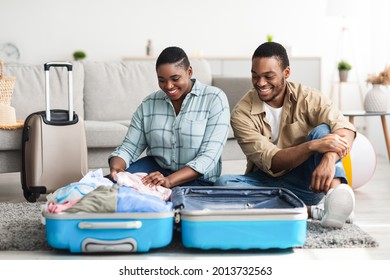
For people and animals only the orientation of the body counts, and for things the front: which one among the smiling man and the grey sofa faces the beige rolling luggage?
the grey sofa

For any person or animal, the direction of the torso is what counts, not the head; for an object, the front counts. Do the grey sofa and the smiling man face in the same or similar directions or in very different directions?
same or similar directions

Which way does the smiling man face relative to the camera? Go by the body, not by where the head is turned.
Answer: toward the camera

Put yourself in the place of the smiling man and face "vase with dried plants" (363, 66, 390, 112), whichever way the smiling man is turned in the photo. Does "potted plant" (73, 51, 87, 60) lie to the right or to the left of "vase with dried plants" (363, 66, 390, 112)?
left

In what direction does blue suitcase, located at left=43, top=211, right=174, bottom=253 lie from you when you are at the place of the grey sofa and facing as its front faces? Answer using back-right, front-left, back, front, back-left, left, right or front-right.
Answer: front

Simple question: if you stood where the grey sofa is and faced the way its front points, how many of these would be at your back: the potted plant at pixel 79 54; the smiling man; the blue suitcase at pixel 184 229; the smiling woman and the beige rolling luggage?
1

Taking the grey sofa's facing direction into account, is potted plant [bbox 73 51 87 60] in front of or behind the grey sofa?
behind

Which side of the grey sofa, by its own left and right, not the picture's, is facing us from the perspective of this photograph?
front

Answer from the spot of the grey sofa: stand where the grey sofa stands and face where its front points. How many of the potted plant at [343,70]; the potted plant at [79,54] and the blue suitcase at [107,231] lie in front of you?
1

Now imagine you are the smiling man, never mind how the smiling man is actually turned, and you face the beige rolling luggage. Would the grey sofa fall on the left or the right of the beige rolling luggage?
right

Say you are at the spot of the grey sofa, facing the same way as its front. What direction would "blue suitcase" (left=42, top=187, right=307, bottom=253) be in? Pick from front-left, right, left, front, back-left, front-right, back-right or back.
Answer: front

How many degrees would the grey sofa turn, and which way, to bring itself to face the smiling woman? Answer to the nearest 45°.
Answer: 0° — it already faces them

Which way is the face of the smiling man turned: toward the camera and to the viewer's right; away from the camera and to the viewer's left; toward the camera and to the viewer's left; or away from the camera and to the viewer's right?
toward the camera and to the viewer's left

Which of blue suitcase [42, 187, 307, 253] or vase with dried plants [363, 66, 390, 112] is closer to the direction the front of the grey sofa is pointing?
the blue suitcase

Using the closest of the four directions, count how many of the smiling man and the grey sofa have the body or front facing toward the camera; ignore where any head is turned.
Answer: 2

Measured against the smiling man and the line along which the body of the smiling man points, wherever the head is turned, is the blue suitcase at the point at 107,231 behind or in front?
in front

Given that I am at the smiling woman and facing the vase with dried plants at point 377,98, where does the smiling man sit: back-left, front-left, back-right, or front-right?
front-right

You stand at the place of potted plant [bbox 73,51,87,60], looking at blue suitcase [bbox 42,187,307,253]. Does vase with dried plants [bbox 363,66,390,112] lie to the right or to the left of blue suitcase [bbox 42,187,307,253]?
left

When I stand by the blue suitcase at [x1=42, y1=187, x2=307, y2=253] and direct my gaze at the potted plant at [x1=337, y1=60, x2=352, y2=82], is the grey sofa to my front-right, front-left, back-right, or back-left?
front-left
